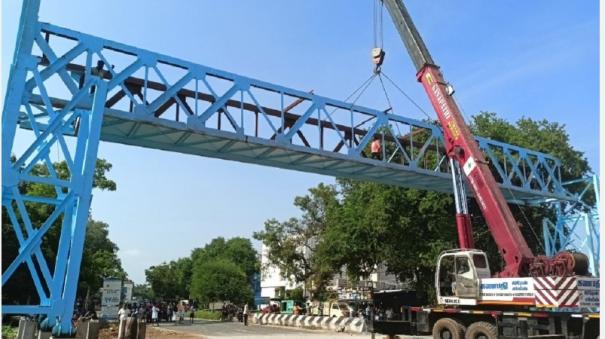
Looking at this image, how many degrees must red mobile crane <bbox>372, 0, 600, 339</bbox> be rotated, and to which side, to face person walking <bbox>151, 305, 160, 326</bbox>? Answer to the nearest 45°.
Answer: approximately 45° to its right

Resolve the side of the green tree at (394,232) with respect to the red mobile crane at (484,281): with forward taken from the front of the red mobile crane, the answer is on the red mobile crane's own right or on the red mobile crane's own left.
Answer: on the red mobile crane's own right

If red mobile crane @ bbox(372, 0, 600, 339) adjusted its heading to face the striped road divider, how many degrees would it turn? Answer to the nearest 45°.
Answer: approximately 45° to its right

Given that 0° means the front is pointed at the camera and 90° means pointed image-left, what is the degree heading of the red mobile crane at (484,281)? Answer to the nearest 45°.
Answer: approximately 90°

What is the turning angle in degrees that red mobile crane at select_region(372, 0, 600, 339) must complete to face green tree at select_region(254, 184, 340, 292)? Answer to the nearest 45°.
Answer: approximately 45° to its right
